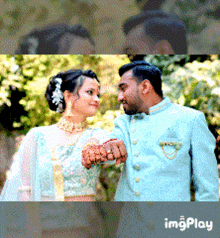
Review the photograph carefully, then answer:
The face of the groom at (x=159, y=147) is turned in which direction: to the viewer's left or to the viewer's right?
to the viewer's left

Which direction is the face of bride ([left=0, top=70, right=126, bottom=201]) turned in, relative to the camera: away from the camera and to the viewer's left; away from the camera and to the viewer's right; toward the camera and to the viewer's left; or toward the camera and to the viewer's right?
toward the camera and to the viewer's right

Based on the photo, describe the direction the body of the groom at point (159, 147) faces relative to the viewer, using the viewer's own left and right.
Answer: facing the viewer and to the left of the viewer

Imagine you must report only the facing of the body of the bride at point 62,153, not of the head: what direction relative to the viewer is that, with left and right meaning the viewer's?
facing the viewer and to the right of the viewer

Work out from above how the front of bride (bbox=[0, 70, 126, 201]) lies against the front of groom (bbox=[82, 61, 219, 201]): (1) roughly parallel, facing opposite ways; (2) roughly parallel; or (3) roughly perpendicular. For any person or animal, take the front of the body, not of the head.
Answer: roughly perpendicular

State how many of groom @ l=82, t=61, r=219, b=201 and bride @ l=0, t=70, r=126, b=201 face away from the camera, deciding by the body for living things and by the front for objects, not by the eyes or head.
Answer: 0
